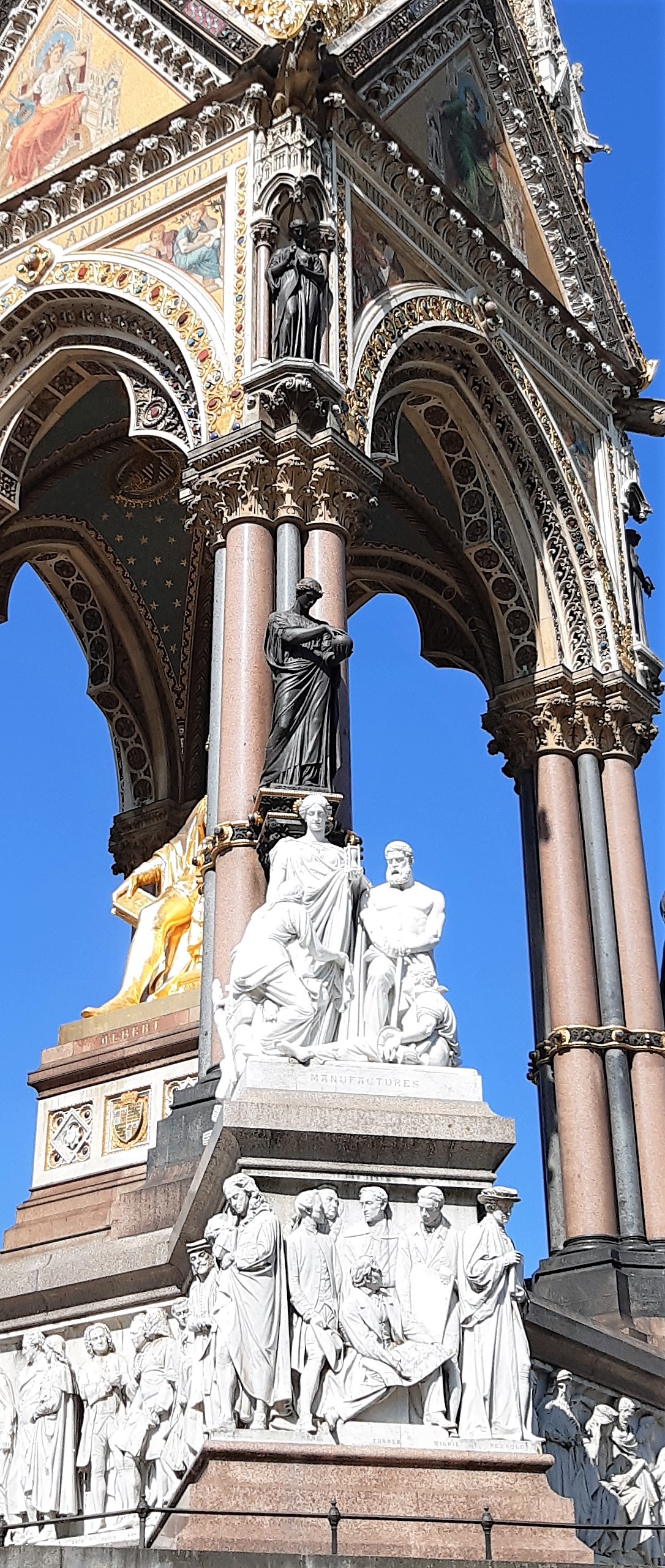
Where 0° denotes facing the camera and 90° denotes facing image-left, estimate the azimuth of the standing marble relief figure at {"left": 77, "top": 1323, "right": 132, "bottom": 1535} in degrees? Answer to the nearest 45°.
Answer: approximately 0°

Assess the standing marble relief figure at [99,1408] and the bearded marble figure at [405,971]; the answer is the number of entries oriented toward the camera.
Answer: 2

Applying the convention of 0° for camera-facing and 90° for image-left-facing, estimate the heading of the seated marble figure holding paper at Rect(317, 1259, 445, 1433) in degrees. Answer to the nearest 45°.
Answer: approximately 315°

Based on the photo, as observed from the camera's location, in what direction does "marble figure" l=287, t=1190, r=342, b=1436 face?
facing the viewer and to the right of the viewer

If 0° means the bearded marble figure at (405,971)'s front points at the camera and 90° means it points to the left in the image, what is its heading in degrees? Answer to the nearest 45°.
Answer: approximately 0°

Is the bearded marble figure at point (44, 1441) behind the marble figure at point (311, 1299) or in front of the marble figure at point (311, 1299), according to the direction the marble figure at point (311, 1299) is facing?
behind

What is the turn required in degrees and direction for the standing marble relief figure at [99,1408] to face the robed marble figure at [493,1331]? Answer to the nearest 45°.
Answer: approximately 45° to its left

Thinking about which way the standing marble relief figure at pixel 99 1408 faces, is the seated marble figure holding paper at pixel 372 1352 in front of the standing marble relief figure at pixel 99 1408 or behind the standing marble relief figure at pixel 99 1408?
in front
